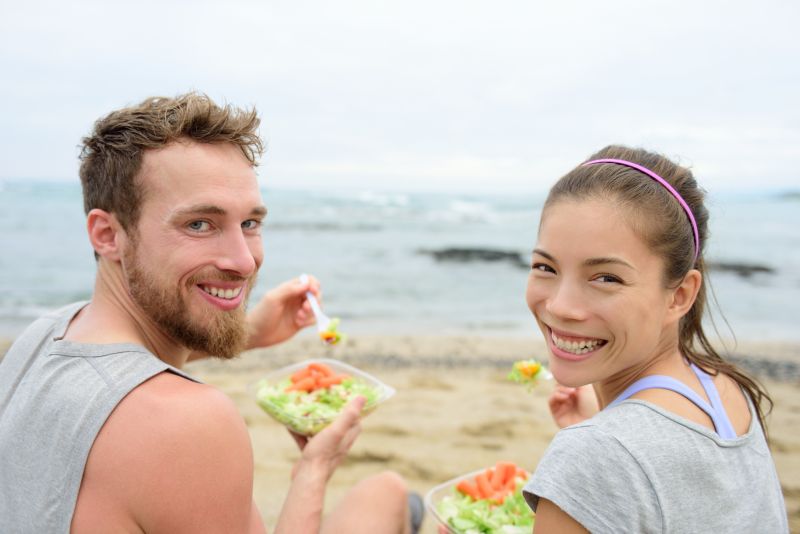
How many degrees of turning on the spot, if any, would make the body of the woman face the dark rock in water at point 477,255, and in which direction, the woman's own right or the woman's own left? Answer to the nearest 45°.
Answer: approximately 45° to the woman's own right

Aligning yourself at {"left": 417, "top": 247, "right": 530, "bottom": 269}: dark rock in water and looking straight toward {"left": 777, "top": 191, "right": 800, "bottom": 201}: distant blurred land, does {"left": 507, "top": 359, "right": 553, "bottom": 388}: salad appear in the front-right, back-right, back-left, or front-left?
back-right

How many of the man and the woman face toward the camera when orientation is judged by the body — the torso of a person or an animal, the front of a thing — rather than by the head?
0

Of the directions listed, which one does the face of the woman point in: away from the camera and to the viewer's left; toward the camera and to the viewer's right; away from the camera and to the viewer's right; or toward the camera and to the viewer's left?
toward the camera and to the viewer's left

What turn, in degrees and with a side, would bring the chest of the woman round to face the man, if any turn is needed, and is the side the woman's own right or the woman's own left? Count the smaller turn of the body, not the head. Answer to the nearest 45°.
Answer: approximately 45° to the woman's own left

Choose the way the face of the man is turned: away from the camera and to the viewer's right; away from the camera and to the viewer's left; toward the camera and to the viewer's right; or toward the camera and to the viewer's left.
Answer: toward the camera and to the viewer's right

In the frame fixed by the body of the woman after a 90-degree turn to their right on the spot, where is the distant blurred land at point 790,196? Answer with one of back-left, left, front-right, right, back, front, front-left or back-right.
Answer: front-left

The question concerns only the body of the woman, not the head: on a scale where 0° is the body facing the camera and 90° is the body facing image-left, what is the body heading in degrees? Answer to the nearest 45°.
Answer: approximately 135°

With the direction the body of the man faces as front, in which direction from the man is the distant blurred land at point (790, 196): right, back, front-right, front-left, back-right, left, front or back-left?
front

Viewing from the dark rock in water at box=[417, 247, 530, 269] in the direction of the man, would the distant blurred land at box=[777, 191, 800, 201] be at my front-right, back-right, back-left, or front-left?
back-left

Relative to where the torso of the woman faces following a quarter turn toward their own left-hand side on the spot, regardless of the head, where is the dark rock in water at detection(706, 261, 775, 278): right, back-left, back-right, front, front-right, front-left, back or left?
back-right

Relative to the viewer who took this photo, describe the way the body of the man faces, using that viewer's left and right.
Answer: facing away from the viewer and to the right of the viewer
